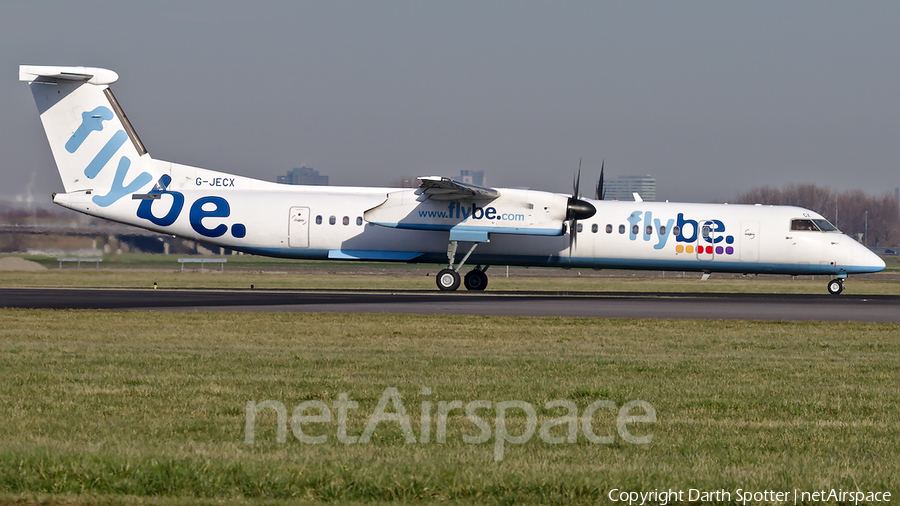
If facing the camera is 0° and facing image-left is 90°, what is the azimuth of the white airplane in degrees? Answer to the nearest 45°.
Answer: approximately 270°
